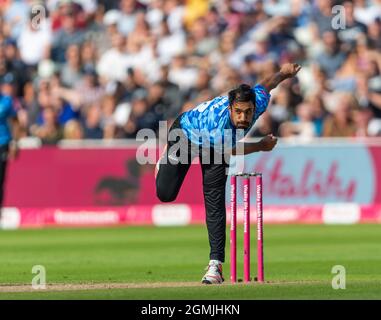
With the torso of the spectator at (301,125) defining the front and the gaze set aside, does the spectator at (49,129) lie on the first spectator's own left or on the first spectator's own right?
on the first spectator's own right

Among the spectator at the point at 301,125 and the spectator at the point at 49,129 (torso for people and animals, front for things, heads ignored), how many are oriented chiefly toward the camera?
2

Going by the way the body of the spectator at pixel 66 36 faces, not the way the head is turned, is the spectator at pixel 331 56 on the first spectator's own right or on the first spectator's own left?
on the first spectator's own left

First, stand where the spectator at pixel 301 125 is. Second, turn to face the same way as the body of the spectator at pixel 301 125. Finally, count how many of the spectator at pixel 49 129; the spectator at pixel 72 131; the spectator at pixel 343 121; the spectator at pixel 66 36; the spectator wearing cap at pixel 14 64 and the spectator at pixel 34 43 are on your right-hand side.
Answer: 5

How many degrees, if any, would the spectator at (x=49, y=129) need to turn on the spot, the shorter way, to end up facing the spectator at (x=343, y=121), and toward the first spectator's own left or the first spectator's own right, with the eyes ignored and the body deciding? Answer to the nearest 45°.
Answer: approximately 90° to the first spectator's own left

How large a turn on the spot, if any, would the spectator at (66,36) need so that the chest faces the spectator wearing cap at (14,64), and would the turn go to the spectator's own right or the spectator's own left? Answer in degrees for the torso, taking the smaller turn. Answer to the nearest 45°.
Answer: approximately 90° to the spectator's own right

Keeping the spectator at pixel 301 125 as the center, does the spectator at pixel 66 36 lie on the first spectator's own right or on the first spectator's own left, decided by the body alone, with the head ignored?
on the first spectator's own right

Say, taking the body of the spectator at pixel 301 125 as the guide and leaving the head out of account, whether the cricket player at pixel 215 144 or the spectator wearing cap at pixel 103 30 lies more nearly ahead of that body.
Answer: the cricket player

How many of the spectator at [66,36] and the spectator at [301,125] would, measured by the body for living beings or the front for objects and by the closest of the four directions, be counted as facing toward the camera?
2

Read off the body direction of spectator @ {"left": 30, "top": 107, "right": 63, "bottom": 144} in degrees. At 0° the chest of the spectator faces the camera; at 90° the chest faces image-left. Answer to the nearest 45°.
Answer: approximately 0°

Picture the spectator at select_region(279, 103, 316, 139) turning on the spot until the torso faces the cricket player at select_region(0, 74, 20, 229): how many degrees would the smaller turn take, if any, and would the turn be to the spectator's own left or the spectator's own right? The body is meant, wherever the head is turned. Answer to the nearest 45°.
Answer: approximately 45° to the spectator's own right
